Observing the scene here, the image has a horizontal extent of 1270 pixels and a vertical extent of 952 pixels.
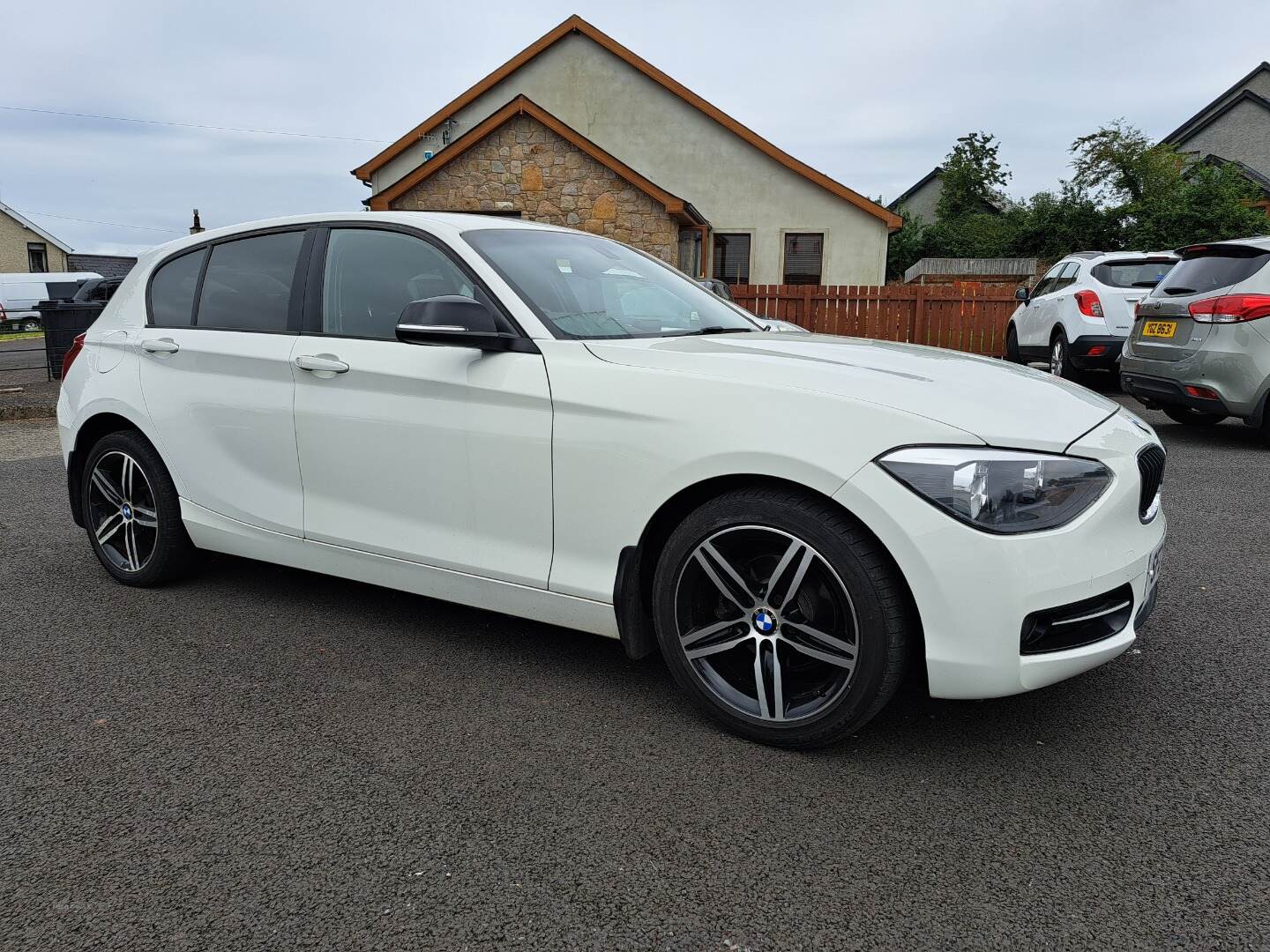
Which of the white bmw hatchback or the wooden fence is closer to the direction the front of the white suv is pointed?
the wooden fence

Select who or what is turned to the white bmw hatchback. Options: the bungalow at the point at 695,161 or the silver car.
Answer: the bungalow

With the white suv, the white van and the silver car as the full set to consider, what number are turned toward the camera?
0

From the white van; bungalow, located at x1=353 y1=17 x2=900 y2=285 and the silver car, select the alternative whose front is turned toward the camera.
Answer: the bungalow

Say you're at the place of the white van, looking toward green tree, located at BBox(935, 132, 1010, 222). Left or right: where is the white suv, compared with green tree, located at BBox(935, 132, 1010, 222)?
right

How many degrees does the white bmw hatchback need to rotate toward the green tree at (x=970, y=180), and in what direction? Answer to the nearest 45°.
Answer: approximately 135° to its left

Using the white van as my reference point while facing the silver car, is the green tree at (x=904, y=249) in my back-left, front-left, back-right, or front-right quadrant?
front-left

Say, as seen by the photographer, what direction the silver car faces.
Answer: facing away from the viewer and to the right of the viewer

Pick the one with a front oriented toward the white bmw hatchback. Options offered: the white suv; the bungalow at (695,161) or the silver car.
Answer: the bungalow

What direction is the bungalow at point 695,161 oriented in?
toward the camera

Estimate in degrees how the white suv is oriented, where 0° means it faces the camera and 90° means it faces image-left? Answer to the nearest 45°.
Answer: approximately 135°
